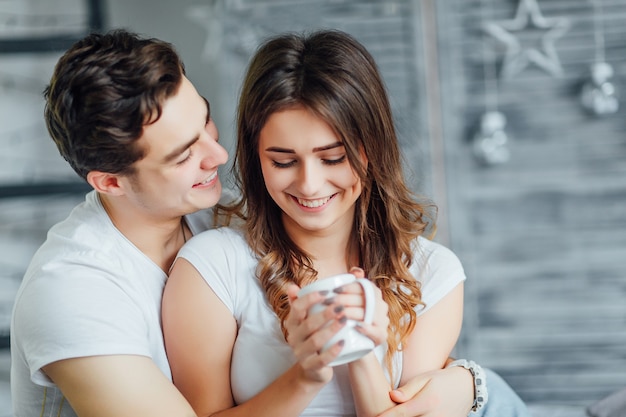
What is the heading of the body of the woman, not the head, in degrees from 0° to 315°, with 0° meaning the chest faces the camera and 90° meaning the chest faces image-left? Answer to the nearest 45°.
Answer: approximately 0°

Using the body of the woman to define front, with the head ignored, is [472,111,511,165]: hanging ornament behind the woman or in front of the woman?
behind

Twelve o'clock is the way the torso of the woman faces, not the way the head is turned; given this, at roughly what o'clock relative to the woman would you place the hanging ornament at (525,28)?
The hanging ornament is roughly at 7 o'clock from the woman.

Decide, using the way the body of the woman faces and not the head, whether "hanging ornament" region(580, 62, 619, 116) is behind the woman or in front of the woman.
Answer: behind
